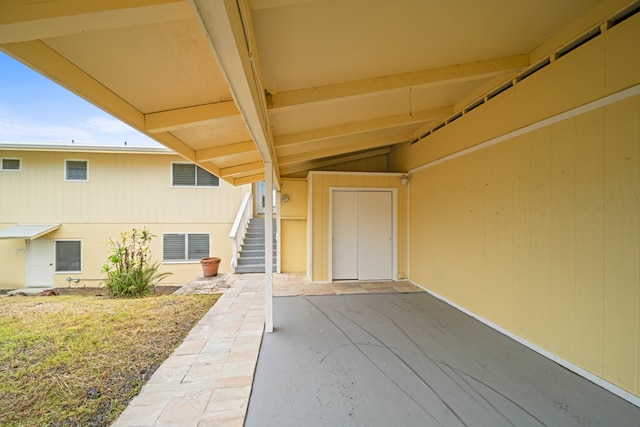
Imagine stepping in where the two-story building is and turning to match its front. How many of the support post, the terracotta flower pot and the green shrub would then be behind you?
0

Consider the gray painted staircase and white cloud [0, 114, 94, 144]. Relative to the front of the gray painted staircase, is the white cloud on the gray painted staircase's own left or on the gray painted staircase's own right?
on the gray painted staircase's own right

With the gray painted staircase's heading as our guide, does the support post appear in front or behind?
in front

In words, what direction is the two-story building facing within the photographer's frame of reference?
facing the viewer

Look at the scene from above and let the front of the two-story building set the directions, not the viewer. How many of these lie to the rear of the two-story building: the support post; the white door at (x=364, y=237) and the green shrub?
0

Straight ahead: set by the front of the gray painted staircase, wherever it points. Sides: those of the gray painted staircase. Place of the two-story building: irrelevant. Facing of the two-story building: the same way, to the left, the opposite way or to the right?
the same way

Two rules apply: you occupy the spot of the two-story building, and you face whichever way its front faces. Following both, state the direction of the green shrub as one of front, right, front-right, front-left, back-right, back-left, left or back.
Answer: front

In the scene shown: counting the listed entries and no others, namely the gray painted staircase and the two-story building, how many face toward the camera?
2

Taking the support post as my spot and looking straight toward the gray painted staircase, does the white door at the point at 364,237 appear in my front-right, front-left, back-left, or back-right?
front-right

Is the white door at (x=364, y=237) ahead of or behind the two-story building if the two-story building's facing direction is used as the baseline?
ahead

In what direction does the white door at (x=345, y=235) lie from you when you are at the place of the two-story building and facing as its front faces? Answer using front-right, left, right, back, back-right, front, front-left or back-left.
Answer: front-left

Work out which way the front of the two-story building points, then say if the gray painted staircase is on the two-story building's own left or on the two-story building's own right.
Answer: on the two-story building's own left
